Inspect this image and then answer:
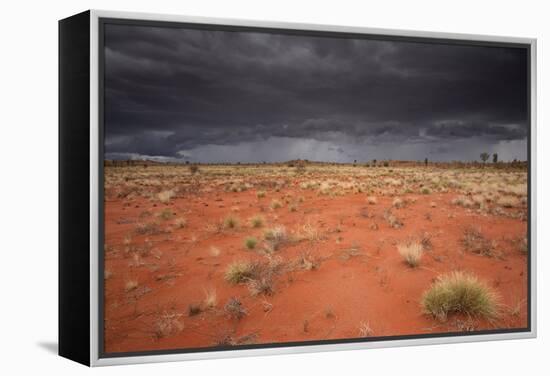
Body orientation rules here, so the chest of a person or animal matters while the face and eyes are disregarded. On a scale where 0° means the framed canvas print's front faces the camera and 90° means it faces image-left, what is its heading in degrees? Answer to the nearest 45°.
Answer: approximately 315°
